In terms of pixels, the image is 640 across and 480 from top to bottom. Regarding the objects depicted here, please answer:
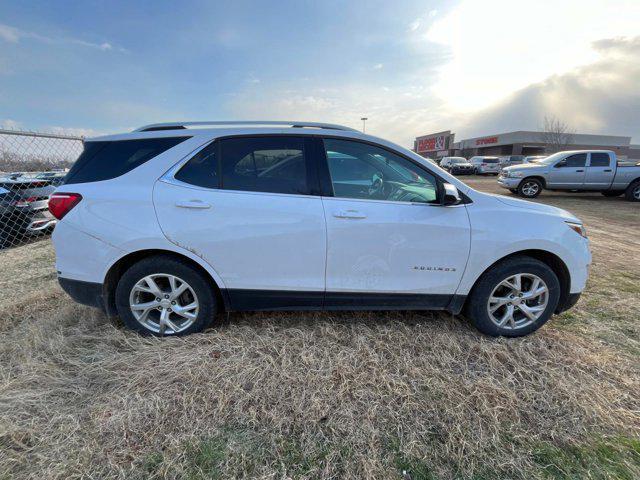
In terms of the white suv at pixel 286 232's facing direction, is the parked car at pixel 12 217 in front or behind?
behind

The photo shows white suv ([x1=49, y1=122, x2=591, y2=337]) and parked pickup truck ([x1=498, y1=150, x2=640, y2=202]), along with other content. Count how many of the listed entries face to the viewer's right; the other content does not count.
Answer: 1

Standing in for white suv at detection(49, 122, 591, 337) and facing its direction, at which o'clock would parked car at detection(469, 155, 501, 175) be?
The parked car is roughly at 10 o'clock from the white suv.

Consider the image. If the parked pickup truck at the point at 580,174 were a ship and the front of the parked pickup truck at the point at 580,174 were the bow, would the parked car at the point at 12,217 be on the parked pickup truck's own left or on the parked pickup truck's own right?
on the parked pickup truck's own left

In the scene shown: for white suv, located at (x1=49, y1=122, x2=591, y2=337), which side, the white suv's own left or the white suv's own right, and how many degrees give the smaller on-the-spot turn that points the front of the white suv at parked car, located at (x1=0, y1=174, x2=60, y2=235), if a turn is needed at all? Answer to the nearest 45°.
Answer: approximately 135° to the white suv's own left

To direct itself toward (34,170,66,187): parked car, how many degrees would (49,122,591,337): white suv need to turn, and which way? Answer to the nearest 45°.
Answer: approximately 135° to its left

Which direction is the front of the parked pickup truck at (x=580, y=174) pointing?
to the viewer's left

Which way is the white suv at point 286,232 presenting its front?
to the viewer's right
